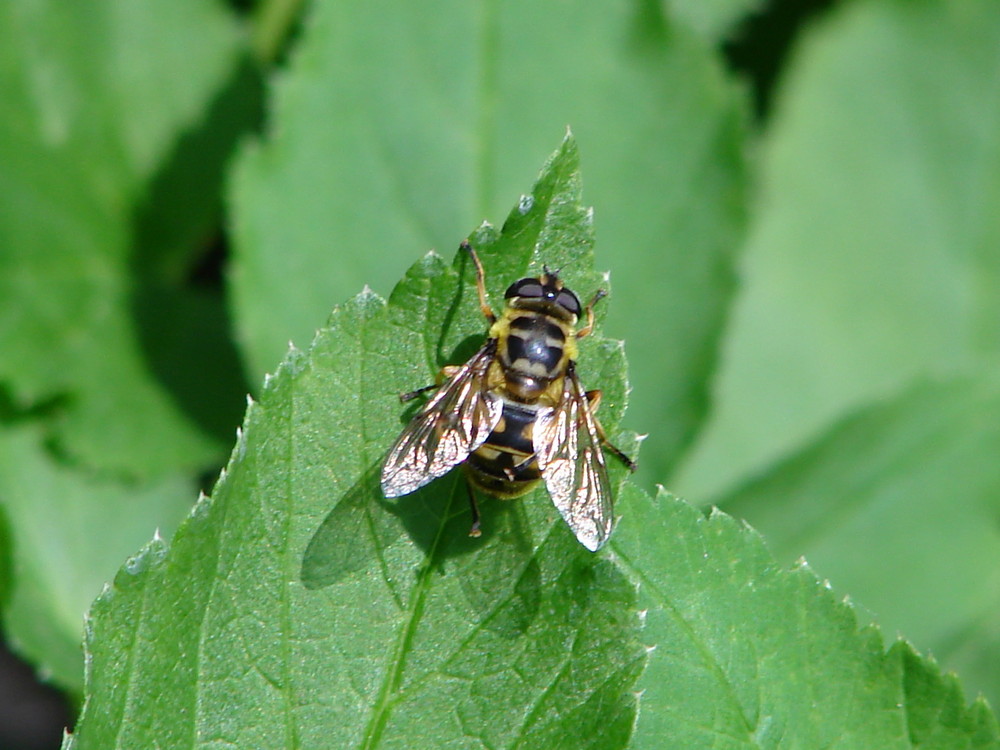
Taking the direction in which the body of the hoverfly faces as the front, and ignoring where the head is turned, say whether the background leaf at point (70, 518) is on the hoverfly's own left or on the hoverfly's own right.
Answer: on the hoverfly's own left

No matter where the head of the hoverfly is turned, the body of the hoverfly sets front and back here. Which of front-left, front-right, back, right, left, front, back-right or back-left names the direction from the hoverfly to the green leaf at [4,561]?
left

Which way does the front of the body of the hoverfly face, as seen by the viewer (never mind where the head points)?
away from the camera

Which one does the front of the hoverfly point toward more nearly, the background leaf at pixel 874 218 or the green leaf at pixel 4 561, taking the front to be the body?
the background leaf

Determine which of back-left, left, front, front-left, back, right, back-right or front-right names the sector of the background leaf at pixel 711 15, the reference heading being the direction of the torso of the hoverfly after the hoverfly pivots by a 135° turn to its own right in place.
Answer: left

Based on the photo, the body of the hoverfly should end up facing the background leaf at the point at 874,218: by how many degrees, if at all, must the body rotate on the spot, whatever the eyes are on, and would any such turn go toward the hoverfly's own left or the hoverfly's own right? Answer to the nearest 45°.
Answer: approximately 45° to the hoverfly's own right
